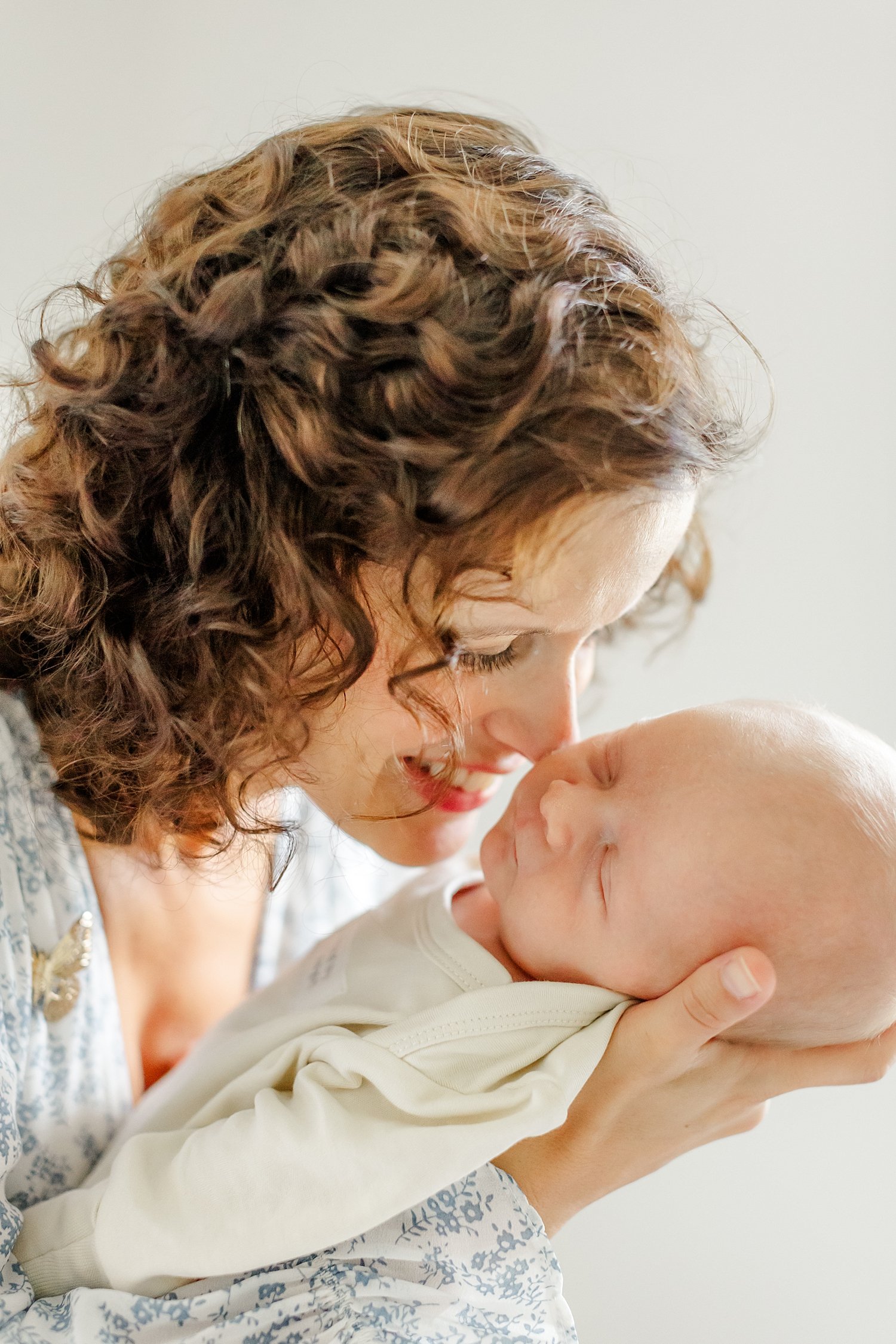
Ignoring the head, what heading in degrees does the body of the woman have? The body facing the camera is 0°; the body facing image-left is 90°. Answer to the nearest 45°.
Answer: approximately 315°
